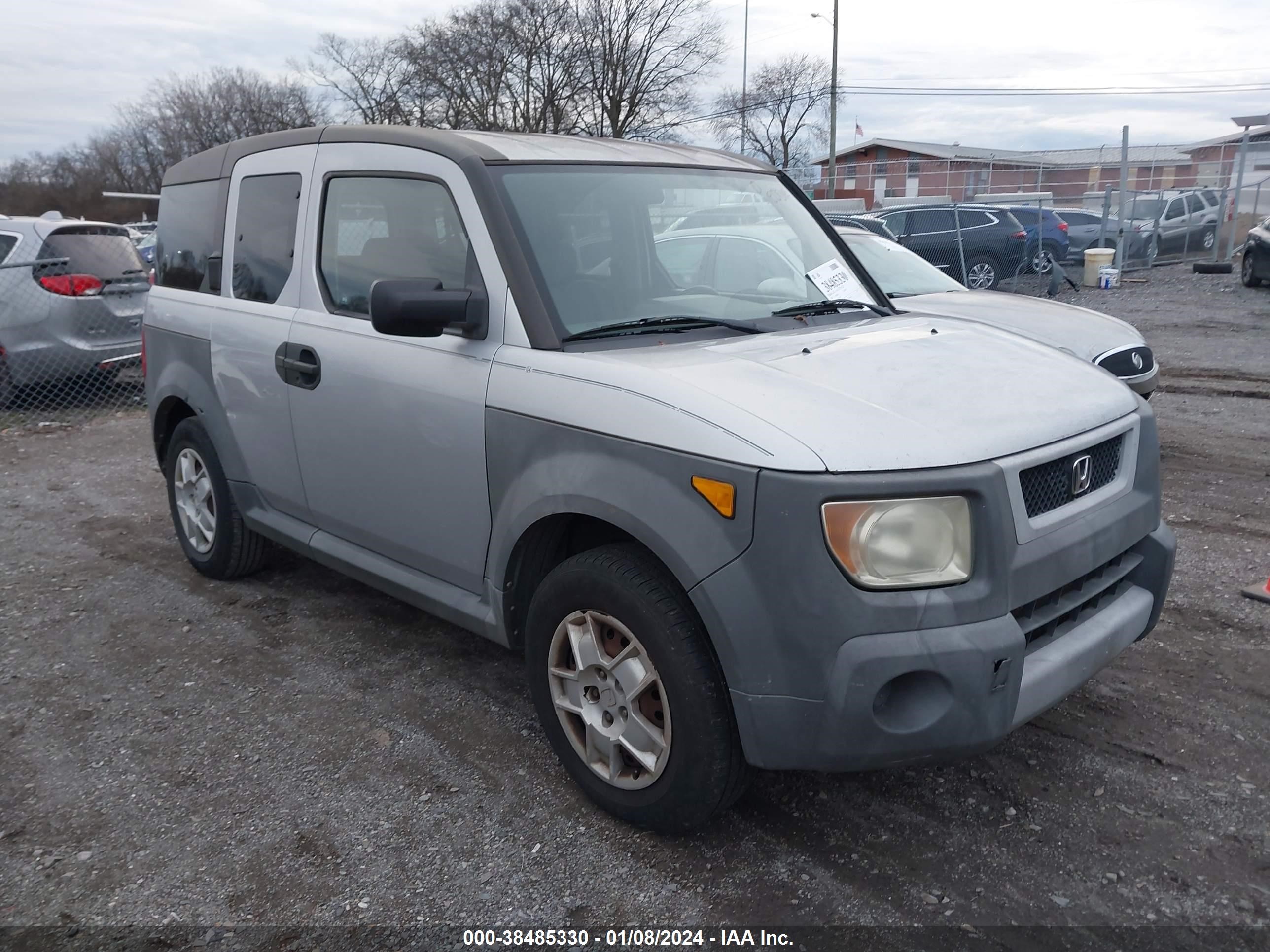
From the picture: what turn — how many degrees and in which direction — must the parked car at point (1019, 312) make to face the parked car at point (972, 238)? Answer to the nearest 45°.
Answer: approximately 135° to its left

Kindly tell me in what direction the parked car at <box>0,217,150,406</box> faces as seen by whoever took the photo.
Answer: facing away from the viewer and to the left of the viewer

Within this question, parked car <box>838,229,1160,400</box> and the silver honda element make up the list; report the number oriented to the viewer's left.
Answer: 0

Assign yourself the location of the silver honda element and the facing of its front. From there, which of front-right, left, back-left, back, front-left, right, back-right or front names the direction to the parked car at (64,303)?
back

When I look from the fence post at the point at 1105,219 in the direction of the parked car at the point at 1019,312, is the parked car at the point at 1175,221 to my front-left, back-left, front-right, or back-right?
back-left

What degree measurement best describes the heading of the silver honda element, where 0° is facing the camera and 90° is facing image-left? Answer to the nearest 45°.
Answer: approximately 315°

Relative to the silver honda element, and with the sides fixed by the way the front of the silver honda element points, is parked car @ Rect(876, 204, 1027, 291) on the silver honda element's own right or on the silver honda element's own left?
on the silver honda element's own left

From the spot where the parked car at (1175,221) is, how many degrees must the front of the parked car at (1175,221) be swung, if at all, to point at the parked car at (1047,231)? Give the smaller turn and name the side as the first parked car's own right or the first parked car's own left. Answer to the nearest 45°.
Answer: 0° — it already faces it

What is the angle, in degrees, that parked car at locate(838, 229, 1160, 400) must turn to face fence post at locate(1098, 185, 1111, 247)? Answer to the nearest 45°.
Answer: approximately 135° to its left

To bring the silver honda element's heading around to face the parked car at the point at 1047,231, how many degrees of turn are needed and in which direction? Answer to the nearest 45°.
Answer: approximately 90° to its left
